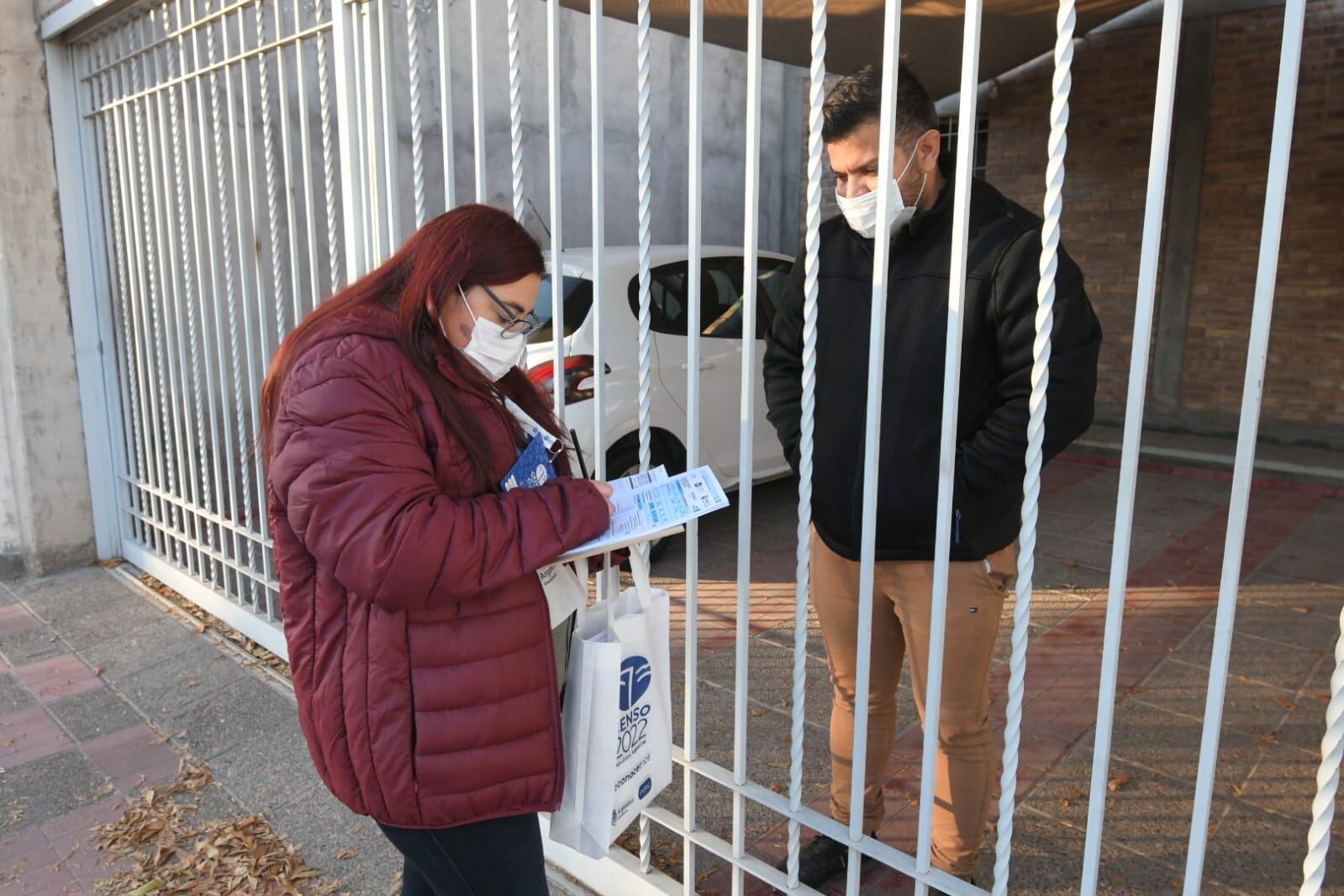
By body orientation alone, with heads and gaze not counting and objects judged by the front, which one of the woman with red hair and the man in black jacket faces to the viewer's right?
the woman with red hair

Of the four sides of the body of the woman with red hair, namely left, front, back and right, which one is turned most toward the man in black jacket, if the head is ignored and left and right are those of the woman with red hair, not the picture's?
front

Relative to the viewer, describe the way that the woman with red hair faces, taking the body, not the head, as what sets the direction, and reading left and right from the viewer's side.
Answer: facing to the right of the viewer

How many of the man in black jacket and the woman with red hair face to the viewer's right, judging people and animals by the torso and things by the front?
1

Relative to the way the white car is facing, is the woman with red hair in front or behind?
behind

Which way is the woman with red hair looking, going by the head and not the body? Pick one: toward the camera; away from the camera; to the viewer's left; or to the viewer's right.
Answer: to the viewer's right

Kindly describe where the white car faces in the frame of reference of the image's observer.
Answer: facing away from the viewer and to the right of the viewer

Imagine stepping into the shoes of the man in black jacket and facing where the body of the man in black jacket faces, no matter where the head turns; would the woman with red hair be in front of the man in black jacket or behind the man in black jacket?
in front

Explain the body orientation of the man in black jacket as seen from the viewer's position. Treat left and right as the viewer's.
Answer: facing the viewer and to the left of the viewer
